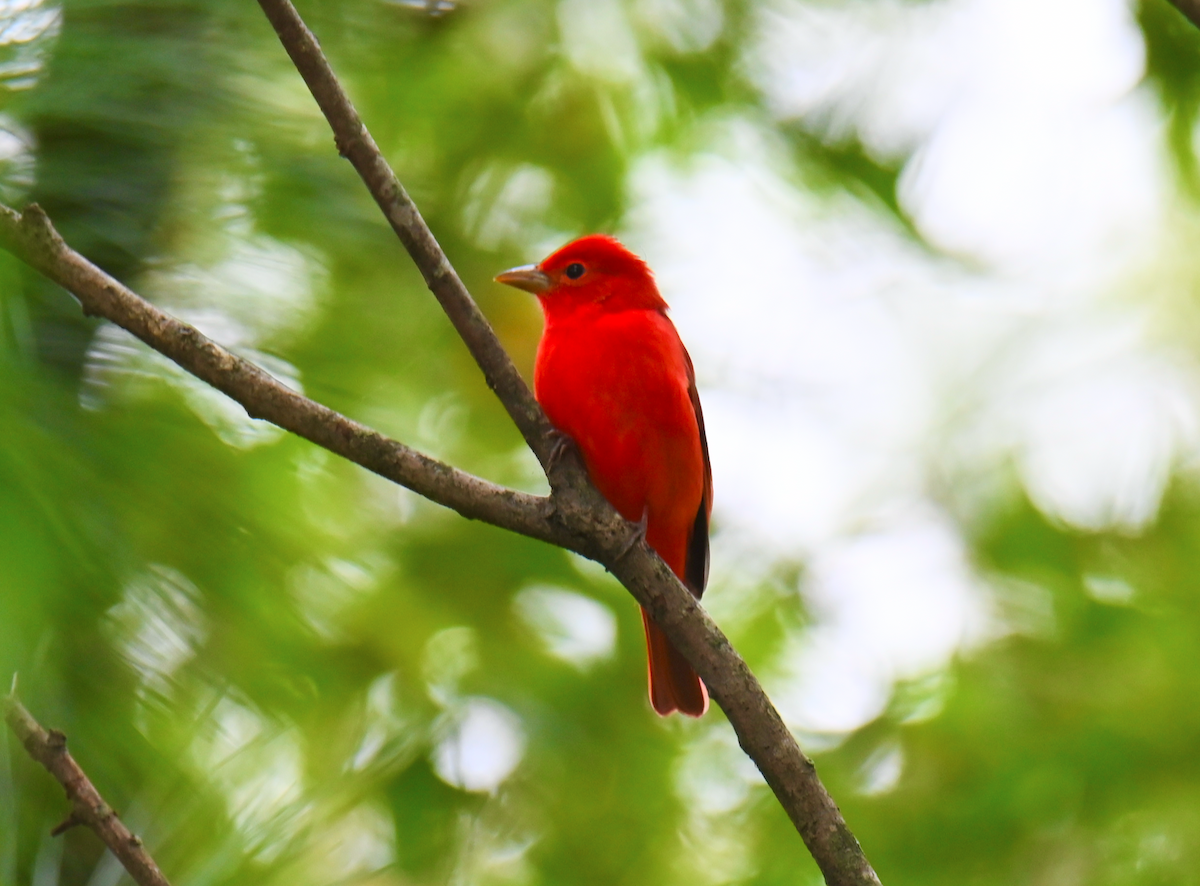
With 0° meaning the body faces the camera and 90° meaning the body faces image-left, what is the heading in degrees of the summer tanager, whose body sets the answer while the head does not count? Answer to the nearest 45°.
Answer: approximately 45°
